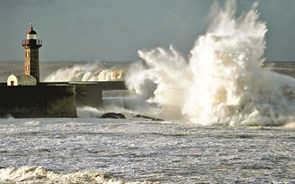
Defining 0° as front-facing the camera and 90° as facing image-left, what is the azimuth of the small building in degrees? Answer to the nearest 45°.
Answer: approximately 45°

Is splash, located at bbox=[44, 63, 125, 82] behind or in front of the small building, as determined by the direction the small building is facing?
behind
